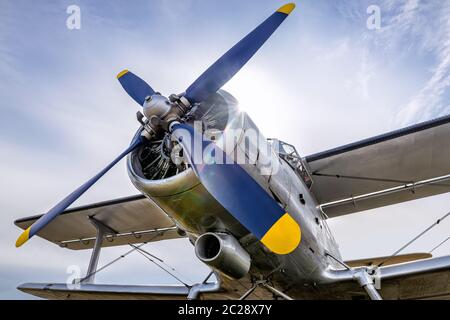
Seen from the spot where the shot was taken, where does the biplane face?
facing the viewer and to the left of the viewer
